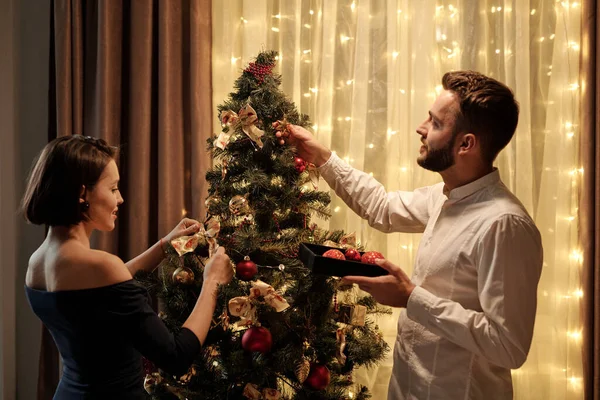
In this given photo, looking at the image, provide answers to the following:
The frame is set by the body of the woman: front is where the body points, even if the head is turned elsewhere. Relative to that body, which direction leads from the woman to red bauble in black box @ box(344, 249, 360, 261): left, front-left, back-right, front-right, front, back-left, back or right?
front-right

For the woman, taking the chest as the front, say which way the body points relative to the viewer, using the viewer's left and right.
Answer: facing away from the viewer and to the right of the viewer

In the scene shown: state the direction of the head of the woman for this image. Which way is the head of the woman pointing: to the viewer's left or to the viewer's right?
to the viewer's right

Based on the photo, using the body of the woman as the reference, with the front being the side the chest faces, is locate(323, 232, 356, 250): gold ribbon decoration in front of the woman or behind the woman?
in front

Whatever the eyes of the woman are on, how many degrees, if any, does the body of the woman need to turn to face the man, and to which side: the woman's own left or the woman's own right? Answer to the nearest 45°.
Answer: approximately 45° to the woman's own right

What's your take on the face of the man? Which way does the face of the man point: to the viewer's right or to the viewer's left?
to the viewer's left

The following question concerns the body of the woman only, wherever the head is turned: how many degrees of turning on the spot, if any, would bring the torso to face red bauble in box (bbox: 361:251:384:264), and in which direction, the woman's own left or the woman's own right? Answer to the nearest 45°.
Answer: approximately 45° to the woman's own right
